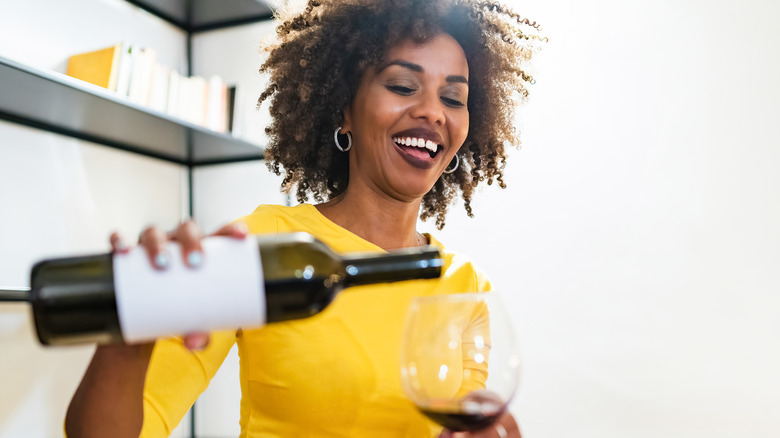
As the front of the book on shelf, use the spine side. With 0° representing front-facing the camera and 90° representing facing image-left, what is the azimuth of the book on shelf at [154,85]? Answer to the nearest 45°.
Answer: approximately 315°

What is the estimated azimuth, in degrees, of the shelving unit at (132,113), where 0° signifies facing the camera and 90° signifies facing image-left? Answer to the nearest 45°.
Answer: approximately 315°

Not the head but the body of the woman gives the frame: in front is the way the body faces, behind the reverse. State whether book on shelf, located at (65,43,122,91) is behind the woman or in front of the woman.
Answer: behind
